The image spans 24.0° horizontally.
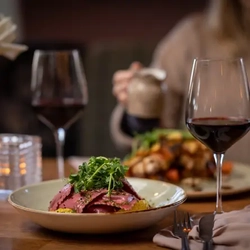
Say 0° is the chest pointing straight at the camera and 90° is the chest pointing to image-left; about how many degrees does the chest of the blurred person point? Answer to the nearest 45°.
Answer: approximately 0°

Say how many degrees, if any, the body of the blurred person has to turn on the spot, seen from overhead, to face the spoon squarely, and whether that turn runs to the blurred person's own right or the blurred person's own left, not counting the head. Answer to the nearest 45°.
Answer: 0° — they already face it

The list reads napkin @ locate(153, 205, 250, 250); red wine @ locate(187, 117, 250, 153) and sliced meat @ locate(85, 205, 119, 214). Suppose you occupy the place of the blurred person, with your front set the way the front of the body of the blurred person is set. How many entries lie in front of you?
3

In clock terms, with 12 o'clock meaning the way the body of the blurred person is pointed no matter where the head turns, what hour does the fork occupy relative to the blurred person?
The fork is roughly at 12 o'clock from the blurred person.

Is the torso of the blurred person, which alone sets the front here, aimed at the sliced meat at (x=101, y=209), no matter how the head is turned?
yes

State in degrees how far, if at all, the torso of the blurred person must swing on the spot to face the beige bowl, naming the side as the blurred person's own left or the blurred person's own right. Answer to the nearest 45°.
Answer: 0° — they already face it
